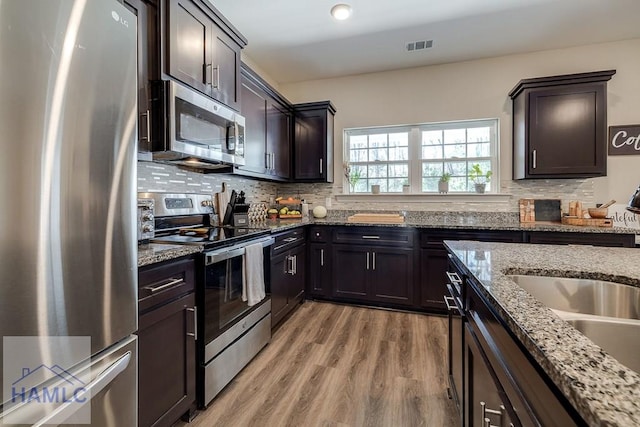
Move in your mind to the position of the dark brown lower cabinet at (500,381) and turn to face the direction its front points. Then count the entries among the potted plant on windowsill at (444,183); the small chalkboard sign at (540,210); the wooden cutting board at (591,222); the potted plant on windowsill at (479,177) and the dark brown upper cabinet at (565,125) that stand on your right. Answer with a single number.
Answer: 5

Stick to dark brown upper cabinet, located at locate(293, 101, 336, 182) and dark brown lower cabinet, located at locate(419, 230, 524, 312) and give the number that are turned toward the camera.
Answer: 2

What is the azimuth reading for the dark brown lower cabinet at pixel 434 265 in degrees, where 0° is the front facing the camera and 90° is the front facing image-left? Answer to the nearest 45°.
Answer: approximately 0°

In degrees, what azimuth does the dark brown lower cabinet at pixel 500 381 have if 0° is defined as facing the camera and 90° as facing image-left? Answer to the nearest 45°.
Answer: approximately 90°

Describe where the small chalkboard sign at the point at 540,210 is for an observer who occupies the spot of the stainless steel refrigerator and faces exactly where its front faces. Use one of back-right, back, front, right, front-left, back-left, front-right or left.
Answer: front-left

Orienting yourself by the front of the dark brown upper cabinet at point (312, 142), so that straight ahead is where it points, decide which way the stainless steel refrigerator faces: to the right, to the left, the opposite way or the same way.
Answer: to the left

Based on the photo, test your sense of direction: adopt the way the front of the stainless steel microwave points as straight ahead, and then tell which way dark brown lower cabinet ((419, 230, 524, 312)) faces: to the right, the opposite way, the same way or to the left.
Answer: to the right

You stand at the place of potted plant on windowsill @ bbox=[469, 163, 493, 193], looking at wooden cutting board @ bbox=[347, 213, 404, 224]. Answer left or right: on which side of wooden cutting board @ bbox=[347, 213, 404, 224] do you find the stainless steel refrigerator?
left

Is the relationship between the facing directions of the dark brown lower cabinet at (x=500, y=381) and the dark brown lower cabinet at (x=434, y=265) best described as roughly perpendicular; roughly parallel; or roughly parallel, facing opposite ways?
roughly perpendicular
